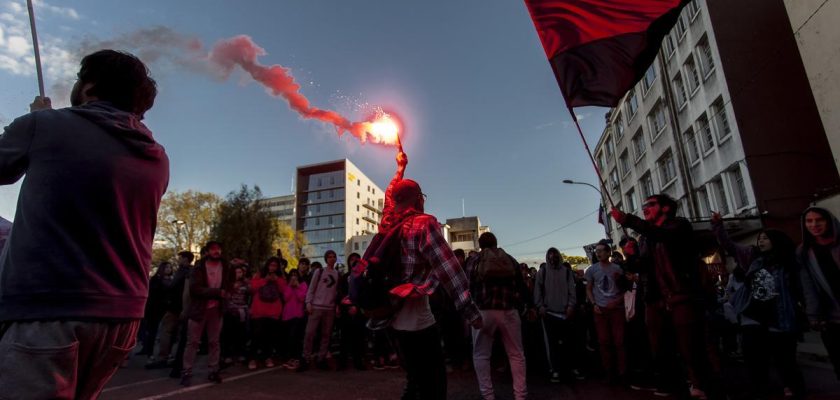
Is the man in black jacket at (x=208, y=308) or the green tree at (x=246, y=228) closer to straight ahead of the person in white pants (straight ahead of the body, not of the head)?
the green tree

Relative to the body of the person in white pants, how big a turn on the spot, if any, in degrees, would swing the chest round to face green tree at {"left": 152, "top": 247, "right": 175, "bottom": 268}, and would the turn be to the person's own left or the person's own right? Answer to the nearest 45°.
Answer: approximately 45° to the person's own left

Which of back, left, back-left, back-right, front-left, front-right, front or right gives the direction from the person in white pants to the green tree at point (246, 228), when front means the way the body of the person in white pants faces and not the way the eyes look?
front-left

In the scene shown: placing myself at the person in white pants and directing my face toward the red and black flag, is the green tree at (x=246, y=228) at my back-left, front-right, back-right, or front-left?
back-left

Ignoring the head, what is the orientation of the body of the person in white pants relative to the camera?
away from the camera
